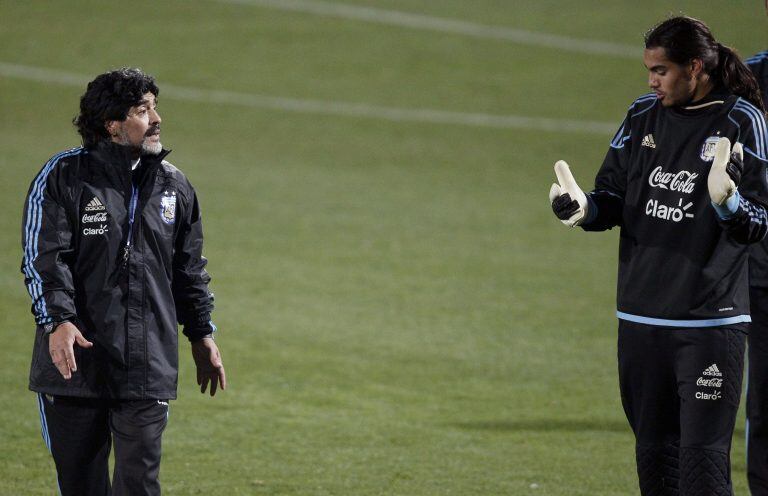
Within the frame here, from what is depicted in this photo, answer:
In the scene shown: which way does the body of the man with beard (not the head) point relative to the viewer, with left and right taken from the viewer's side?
facing the viewer and to the right of the viewer

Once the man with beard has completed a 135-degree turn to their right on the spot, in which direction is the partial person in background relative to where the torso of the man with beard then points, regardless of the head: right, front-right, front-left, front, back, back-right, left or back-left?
back
